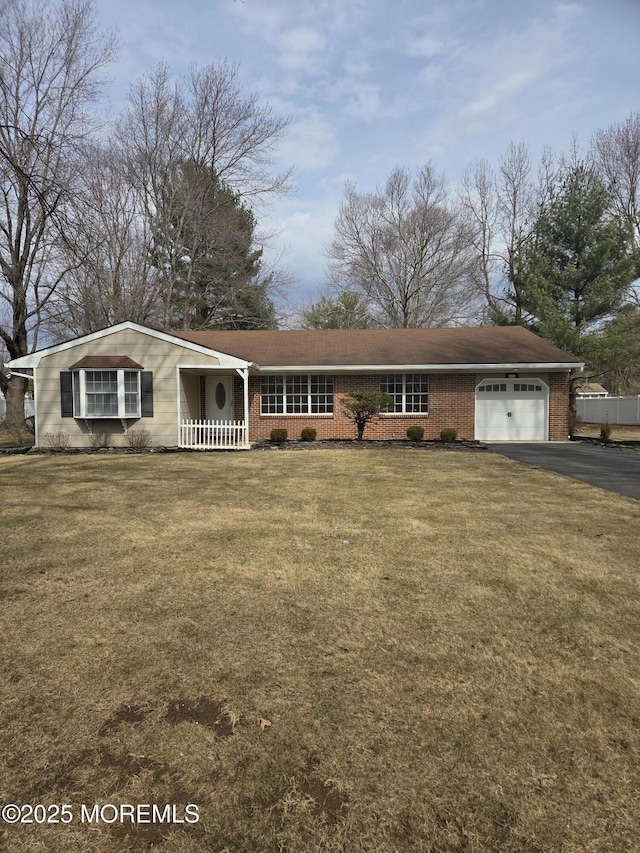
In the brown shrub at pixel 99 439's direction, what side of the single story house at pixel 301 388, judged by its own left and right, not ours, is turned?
right

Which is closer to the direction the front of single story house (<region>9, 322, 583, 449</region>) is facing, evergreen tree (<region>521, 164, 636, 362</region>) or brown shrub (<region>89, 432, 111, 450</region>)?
the brown shrub

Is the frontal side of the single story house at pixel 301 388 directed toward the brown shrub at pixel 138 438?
no

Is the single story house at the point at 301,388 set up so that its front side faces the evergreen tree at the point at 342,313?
no

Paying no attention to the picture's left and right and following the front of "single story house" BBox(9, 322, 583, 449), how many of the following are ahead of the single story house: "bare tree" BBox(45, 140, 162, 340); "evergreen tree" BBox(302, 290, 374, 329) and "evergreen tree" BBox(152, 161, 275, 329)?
0

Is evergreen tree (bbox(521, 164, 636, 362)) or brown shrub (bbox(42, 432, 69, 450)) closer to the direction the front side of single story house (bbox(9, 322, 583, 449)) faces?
the brown shrub

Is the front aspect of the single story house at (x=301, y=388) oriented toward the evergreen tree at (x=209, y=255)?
no

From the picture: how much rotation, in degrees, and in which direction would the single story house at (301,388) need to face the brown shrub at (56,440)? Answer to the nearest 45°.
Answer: approximately 90° to its right

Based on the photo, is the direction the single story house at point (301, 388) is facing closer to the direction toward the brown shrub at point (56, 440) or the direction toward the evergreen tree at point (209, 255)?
the brown shrub

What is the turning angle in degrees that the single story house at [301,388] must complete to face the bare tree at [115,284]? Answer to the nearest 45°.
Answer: approximately 135° to its right

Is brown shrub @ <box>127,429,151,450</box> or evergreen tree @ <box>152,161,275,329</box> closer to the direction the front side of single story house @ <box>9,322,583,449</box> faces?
the brown shrub

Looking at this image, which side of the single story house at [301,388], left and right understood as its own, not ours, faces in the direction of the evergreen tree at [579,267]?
left

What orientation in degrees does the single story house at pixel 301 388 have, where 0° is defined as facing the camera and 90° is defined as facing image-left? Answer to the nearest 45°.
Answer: approximately 0°
